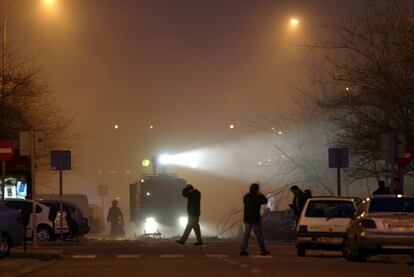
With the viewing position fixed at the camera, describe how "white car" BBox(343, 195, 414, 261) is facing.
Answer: facing away from the viewer

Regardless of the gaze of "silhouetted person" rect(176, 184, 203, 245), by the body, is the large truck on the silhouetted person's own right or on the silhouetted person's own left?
on the silhouetted person's own right

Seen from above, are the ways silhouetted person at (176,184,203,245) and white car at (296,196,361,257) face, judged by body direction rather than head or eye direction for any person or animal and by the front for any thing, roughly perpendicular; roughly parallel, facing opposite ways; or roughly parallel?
roughly perpendicular

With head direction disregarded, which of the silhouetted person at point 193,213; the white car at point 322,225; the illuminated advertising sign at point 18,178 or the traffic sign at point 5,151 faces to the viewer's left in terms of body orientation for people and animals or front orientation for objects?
the silhouetted person

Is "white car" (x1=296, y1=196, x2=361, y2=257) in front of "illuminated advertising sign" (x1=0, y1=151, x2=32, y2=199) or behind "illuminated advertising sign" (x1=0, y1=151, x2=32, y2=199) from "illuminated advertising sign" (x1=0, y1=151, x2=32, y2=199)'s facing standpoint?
in front

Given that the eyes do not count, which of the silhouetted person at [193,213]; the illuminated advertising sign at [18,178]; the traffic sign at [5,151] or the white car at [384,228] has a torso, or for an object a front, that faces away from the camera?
the white car

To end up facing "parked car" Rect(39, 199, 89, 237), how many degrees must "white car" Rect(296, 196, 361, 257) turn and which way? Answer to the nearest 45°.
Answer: approximately 45° to its left

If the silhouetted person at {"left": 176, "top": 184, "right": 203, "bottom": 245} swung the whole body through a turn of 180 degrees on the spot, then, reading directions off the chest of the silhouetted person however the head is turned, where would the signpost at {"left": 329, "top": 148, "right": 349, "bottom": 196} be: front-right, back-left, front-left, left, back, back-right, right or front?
front

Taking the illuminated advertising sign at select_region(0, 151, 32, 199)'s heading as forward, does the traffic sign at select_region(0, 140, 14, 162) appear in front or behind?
in front

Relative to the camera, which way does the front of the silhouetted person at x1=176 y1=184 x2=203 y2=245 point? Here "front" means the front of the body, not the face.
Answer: to the viewer's left

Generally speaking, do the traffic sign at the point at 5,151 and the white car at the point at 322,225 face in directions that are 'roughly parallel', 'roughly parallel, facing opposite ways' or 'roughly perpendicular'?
roughly parallel, facing opposite ways

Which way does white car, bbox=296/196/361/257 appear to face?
away from the camera

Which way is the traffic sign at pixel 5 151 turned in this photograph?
toward the camera

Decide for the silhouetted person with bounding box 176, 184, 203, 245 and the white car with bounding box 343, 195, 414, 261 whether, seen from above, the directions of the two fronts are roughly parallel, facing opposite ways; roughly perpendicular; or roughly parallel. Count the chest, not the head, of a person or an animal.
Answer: roughly perpendicular

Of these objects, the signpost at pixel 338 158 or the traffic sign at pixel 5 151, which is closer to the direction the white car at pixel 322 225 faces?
the signpost

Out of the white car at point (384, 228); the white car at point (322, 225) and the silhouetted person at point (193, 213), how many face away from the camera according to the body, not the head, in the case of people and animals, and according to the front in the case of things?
2

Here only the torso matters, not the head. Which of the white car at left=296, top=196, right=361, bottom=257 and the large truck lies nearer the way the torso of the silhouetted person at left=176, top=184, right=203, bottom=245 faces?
the large truck

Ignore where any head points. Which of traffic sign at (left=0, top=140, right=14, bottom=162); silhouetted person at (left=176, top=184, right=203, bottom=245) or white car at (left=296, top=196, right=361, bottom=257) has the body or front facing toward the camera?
the traffic sign

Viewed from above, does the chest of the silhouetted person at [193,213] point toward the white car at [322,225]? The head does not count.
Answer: no
